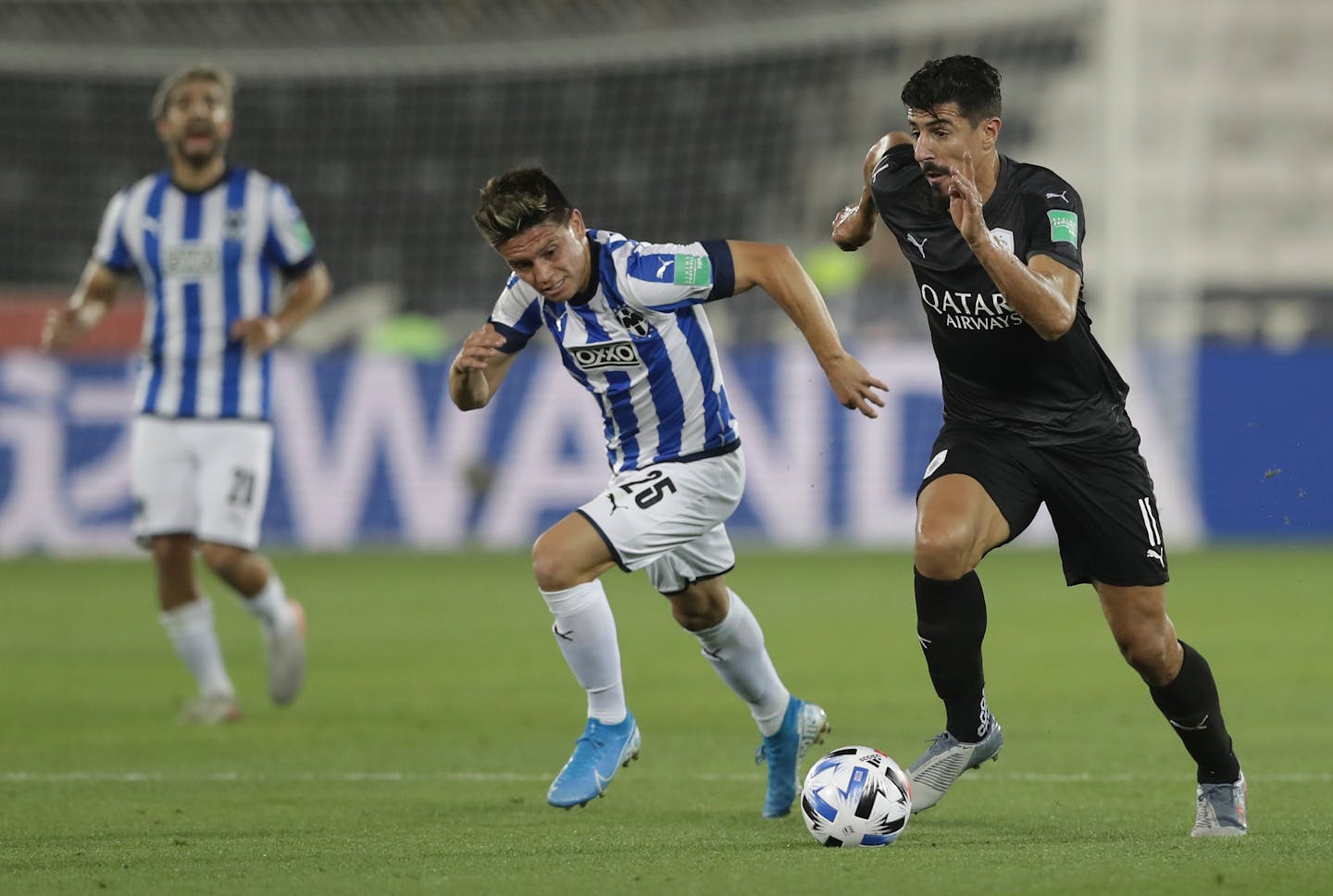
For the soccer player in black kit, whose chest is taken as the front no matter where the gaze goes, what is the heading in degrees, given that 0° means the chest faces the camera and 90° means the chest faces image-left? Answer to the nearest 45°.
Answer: approximately 45°

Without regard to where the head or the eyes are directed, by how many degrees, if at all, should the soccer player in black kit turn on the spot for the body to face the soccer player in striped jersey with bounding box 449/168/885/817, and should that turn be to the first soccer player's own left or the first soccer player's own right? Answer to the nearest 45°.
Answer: approximately 45° to the first soccer player's own right

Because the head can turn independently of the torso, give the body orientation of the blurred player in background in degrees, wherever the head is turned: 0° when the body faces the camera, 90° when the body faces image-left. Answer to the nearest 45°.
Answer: approximately 0°

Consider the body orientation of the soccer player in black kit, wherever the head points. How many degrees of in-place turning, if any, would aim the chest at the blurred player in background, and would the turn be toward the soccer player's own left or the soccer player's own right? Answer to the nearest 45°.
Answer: approximately 90° to the soccer player's own right
